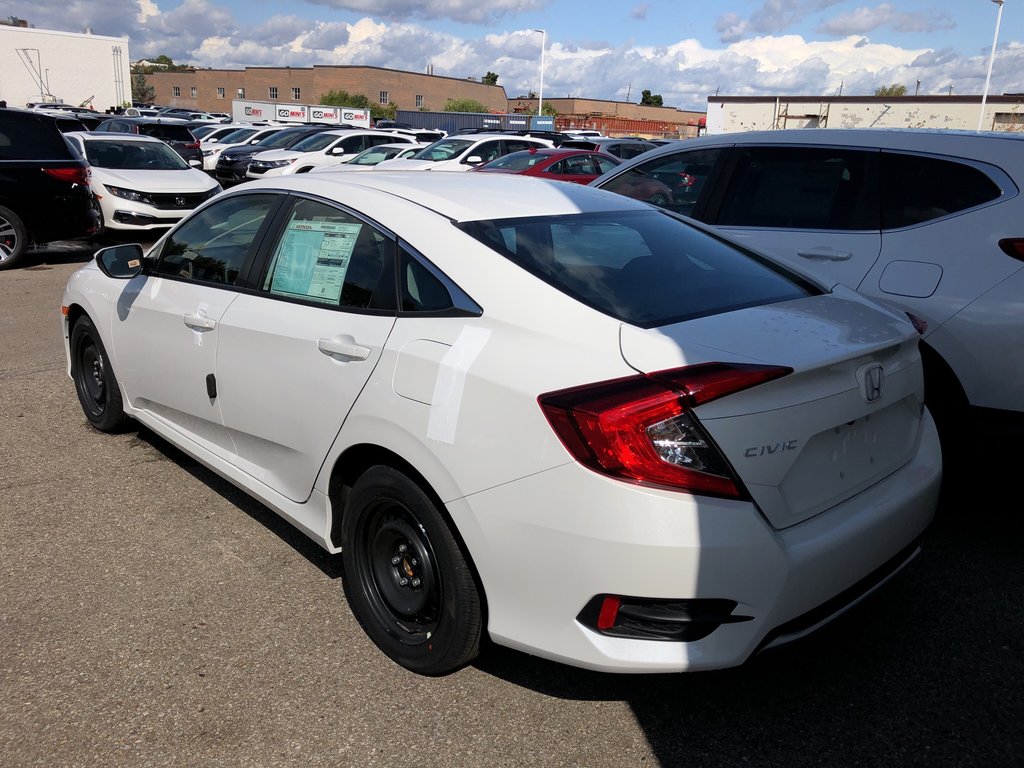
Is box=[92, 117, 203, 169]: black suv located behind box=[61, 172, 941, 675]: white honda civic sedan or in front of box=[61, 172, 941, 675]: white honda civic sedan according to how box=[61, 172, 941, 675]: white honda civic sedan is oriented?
in front

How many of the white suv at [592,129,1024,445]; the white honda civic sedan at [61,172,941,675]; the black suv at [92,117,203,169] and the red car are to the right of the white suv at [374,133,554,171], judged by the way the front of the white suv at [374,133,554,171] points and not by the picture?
1

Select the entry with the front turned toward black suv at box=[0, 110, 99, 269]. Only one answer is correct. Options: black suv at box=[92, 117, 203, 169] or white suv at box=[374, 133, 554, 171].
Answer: the white suv

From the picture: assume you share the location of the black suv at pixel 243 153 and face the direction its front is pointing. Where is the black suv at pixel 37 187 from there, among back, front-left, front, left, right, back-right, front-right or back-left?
front-left

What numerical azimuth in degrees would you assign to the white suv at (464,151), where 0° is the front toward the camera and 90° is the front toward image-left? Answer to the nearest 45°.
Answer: approximately 45°

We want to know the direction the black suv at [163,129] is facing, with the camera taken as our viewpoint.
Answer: facing away from the viewer and to the left of the viewer

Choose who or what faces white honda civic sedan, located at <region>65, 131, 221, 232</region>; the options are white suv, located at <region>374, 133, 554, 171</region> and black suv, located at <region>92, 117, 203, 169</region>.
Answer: the white suv

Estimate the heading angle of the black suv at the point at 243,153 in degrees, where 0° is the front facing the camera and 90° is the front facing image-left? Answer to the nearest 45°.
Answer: approximately 45°

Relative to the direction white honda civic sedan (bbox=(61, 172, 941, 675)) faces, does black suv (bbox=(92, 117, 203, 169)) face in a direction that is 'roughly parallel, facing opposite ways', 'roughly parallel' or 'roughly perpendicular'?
roughly parallel

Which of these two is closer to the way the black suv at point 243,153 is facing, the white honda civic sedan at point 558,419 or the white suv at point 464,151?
the white honda civic sedan

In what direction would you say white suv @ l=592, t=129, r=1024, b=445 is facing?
to the viewer's left

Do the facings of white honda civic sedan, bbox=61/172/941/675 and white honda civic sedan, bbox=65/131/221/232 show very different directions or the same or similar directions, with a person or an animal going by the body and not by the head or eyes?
very different directions
